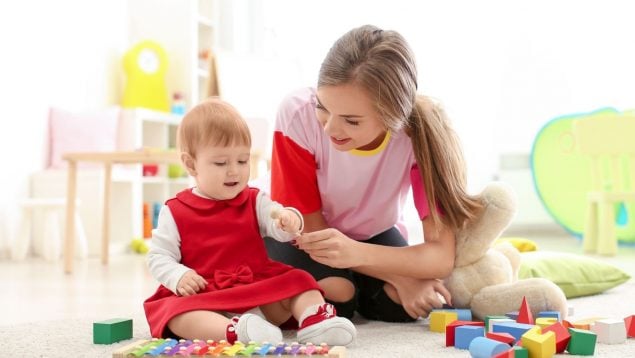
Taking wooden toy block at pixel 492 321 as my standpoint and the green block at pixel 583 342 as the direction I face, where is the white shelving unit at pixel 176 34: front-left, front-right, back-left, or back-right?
back-left

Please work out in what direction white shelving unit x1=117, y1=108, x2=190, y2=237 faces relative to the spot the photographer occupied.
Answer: facing the viewer and to the right of the viewer

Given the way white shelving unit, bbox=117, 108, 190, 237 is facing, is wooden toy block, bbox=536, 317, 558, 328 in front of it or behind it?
in front

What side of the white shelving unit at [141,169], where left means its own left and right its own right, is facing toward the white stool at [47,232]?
right

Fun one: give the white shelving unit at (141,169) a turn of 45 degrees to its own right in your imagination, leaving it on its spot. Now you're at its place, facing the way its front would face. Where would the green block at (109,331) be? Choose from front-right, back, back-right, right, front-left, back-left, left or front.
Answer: front

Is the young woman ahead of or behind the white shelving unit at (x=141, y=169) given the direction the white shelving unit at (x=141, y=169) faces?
ahead

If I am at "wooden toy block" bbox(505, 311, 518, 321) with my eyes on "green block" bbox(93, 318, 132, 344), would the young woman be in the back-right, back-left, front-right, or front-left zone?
front-right

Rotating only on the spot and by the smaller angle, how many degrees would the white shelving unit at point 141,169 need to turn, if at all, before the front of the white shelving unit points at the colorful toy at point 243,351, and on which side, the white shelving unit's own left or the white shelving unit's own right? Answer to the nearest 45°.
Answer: approximately 45° to the white shelving unit's own right

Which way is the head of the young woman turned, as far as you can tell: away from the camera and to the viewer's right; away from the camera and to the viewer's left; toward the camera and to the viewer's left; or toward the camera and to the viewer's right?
toward the camera and to the viewer's left
